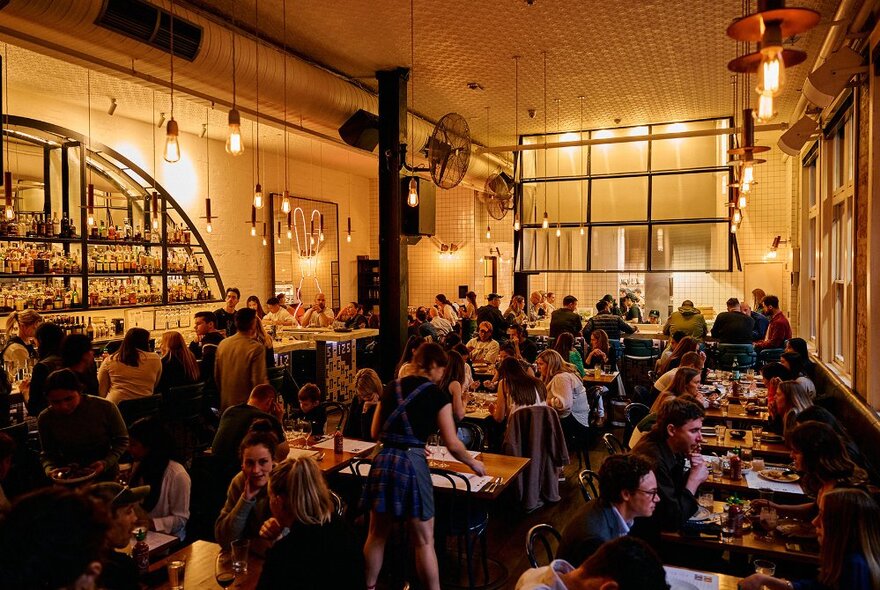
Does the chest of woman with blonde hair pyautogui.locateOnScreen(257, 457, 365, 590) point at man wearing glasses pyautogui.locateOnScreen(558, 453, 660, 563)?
no

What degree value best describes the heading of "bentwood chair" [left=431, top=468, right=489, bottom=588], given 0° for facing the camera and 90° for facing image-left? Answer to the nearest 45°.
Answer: approximately 225°

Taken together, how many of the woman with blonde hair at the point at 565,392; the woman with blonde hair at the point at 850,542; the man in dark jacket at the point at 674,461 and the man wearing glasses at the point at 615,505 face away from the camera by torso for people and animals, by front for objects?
0

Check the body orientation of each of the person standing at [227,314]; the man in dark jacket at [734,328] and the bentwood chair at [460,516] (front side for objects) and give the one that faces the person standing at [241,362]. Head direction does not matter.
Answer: the person standing at [227,314]

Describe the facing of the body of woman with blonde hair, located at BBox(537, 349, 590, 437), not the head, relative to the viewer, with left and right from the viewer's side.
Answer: facing to the left of the viewer

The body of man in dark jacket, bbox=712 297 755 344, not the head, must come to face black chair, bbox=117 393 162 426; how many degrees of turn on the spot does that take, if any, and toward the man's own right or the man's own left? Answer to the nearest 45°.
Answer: approximately 135° to the man's own left

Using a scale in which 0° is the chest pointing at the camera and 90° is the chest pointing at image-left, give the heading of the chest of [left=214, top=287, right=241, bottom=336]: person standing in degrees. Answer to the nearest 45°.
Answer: approximately 0°

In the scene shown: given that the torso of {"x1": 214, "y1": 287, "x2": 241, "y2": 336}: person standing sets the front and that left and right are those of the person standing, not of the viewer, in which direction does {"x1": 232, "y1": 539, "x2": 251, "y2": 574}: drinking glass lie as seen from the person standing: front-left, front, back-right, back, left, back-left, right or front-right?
front

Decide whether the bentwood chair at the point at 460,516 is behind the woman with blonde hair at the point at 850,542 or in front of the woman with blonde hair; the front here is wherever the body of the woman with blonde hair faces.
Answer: in front

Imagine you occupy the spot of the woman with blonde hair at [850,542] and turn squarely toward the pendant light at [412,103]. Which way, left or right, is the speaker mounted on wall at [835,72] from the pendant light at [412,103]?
right

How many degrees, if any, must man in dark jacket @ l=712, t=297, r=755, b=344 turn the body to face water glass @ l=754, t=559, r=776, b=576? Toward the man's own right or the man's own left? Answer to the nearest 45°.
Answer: approximately 180°

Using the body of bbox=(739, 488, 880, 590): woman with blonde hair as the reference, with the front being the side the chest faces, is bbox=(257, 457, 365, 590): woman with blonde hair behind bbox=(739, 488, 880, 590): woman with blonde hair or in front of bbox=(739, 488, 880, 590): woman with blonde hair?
in front

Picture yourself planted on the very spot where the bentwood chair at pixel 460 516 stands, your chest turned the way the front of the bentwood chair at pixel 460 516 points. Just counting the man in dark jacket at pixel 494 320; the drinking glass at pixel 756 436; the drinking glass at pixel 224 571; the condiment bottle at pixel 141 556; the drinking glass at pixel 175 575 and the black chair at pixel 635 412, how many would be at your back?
3

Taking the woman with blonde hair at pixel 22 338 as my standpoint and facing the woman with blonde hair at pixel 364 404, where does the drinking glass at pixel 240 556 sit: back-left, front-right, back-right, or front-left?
front-right

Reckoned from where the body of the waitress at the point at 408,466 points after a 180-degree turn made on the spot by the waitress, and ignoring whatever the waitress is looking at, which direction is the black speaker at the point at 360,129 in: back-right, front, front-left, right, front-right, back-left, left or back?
back-right

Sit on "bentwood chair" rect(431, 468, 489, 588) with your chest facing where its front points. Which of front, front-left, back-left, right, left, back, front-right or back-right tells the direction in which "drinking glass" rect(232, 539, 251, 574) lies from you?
back

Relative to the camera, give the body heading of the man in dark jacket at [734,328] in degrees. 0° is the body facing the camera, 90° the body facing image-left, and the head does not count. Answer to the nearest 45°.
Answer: approximately 180°

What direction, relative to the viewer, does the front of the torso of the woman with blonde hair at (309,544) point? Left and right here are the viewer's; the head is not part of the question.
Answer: facing away from the viewer and to the left of the viewer

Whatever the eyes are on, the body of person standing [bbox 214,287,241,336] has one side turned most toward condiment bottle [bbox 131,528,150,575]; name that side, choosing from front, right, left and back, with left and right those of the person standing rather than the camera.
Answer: front

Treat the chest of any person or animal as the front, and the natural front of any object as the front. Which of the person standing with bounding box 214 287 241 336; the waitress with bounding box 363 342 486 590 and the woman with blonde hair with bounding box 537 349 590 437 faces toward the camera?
the person standing
